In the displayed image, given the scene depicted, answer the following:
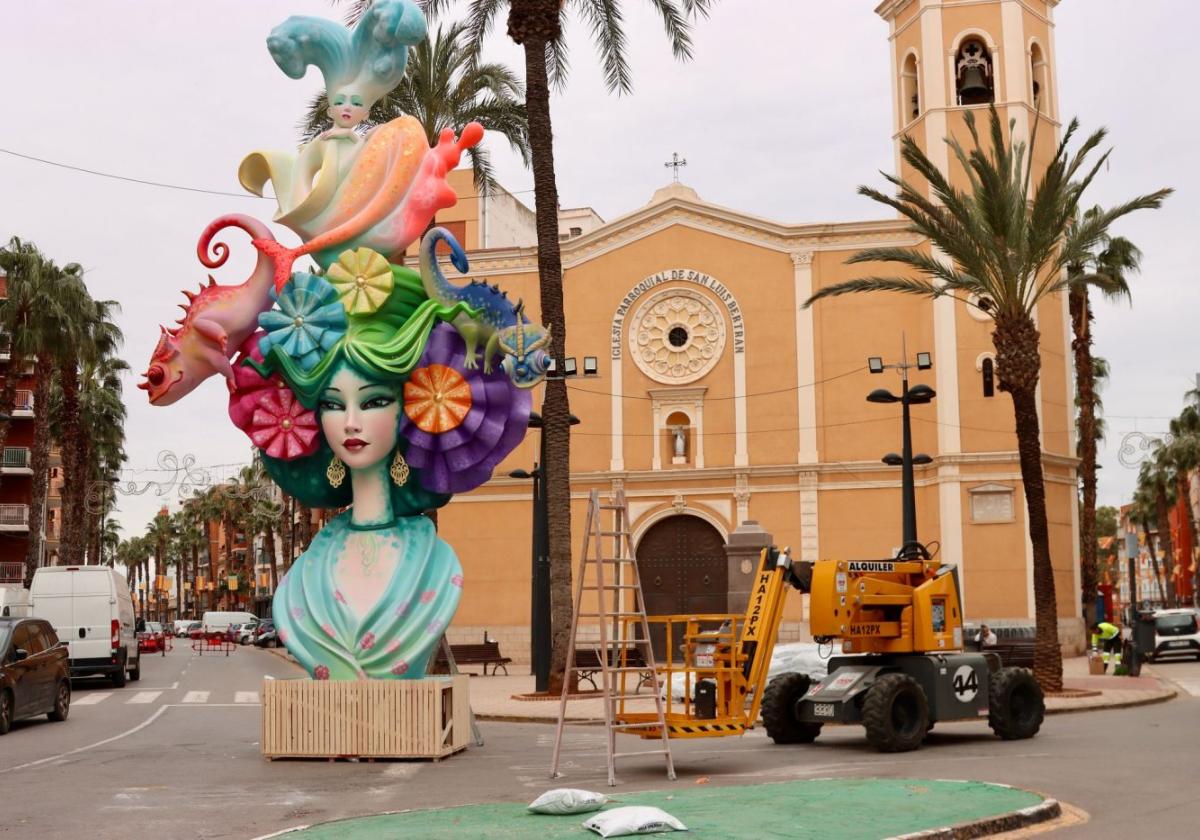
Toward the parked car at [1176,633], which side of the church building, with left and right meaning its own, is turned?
left

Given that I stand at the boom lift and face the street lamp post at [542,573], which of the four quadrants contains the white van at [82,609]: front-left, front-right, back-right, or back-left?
front-left

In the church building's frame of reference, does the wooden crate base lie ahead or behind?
ahead

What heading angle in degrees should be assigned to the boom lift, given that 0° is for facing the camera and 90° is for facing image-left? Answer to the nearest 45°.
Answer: approximately 45°

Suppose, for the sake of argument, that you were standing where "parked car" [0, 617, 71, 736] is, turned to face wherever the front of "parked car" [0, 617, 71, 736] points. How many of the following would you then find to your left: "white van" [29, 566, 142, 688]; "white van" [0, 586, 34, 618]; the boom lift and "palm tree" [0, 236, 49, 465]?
1

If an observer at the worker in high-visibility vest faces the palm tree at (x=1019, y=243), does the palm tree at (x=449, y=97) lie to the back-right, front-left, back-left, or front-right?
front-right

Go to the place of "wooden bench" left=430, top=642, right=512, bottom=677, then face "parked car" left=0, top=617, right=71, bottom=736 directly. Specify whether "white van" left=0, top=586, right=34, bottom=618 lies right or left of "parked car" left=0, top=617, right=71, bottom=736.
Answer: right

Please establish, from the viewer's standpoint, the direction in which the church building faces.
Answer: facing the viewer

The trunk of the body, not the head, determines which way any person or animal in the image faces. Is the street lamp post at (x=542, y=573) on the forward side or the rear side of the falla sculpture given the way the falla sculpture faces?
on the rear side

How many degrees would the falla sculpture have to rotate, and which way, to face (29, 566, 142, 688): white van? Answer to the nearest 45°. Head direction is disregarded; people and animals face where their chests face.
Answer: approximately 180°

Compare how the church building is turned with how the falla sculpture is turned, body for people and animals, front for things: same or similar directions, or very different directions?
same or similar directions

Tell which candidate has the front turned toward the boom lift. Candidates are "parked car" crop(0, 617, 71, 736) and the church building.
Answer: the church building

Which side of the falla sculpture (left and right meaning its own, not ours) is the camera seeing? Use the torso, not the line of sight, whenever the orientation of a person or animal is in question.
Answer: front

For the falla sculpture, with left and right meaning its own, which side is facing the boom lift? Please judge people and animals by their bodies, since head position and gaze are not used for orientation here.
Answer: left

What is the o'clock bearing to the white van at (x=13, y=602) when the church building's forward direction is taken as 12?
The white van is roughly at 2 o'clock from the church building.
